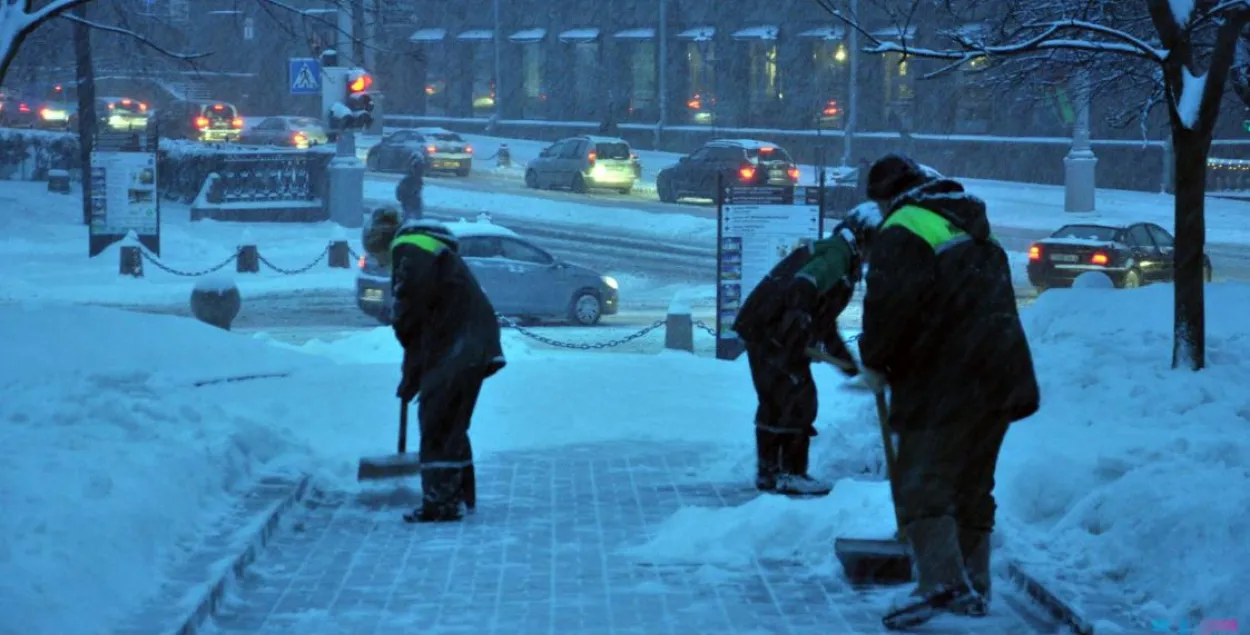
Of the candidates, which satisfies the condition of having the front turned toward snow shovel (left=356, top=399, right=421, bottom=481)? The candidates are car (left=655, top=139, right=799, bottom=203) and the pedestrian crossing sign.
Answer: the pedestrian crossing sign

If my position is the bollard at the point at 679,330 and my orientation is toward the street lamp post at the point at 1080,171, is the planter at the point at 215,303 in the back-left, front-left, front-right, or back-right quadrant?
back-left

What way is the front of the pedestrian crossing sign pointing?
toward the camera

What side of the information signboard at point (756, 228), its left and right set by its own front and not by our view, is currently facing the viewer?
front

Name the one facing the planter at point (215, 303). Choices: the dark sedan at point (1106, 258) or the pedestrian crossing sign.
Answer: the pedestrian crossing sign

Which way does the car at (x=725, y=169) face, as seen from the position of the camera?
facing away from the viewer and to the left of the viewer

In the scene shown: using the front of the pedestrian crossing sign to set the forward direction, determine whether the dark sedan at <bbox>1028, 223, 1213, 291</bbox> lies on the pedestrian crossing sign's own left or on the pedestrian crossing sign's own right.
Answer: on the pedestrian crossing sign's own left

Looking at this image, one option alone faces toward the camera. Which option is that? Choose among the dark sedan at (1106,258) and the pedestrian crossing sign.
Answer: the pedestrian crossing sign

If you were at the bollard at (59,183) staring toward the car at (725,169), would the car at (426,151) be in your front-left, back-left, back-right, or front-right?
front-left

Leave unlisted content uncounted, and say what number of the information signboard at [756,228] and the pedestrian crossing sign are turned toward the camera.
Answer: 2
